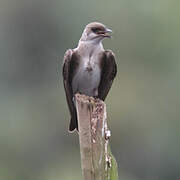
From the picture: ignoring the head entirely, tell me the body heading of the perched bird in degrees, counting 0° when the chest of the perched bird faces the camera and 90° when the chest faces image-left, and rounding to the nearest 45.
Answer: approximately 0°
